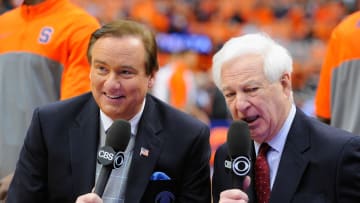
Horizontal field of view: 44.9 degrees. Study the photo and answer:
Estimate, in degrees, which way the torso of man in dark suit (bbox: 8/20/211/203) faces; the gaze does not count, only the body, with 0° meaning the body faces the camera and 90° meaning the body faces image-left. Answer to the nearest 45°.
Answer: approximately 0°

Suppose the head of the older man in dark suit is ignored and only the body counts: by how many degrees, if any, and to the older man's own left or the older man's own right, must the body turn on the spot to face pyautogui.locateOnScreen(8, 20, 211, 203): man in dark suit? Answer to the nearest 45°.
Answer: approximately 45° to the older man's own right

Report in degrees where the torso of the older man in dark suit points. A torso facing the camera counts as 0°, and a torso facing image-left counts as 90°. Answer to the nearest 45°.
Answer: approximately 45°

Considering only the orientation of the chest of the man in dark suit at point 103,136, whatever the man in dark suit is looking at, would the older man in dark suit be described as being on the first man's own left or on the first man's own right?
on the first man's own left
